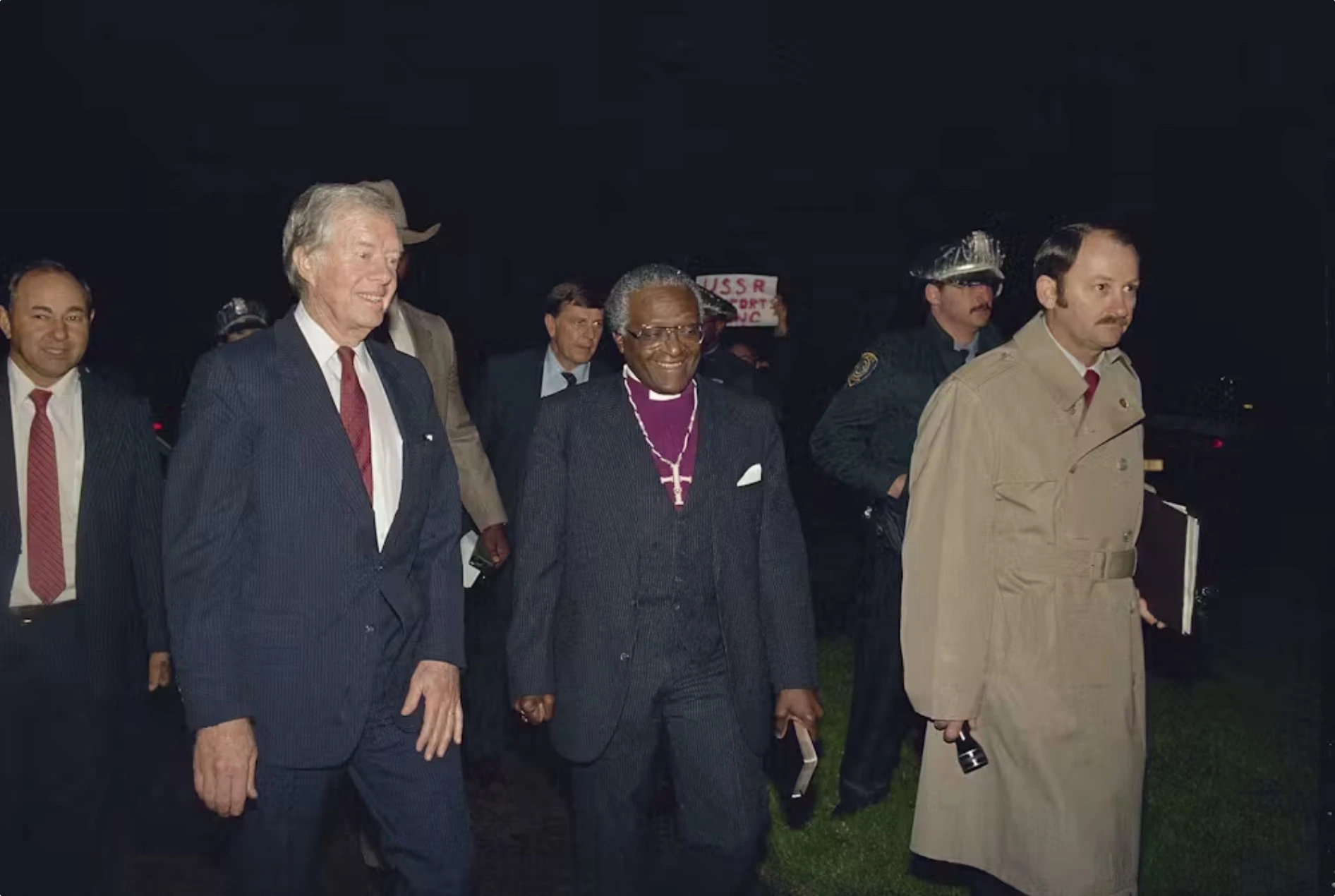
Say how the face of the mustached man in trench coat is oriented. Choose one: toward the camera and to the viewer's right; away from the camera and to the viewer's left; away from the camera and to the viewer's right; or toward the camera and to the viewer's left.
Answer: toward the camera and to the viewer's right

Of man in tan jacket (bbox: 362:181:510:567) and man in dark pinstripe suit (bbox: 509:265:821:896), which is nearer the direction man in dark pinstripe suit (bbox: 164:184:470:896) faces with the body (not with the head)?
the man in dark pinstripe suit

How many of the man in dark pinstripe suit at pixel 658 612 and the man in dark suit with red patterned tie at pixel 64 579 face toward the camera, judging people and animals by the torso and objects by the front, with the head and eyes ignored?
2

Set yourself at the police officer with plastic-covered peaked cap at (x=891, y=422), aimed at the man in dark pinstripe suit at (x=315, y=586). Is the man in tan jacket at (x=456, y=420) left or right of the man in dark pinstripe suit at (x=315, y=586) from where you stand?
right

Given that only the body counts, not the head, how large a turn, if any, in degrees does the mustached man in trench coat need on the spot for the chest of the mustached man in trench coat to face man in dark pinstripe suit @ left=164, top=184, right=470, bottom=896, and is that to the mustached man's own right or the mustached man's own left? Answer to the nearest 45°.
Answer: approximately 90° to the mustached man's own right

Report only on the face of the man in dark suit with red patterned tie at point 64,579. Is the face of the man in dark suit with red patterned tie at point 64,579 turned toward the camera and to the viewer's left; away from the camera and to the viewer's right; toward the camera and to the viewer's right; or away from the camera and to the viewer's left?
toward the camera and to the viewer's right

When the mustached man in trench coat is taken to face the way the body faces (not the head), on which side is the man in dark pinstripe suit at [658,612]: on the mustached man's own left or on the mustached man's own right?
on the mustached man's own right
